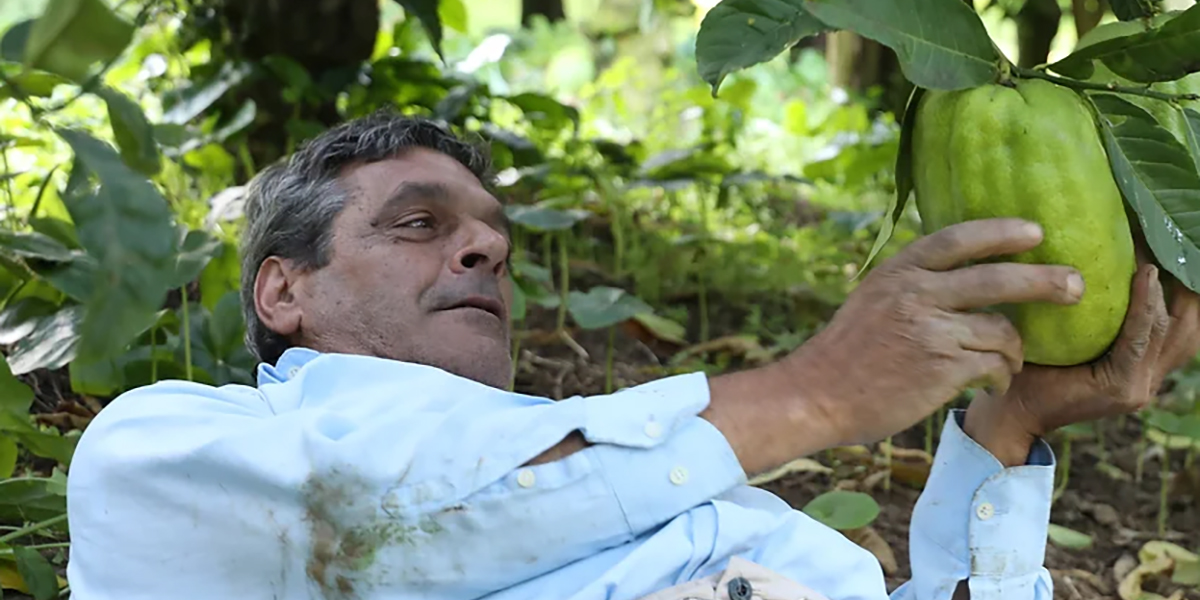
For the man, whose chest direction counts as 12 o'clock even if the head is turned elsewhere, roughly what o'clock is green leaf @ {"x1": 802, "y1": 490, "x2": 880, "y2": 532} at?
The green leaf is roughly at 10 o'clock from the man.

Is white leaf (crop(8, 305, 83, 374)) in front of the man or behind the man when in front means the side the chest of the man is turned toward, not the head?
behind

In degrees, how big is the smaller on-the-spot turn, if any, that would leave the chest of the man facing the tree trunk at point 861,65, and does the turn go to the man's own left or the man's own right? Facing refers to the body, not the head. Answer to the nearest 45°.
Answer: approximately 90° to the man's own left
